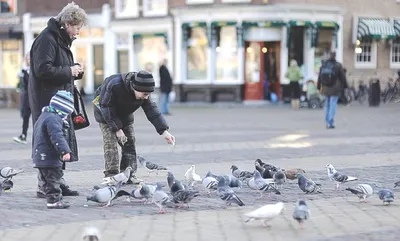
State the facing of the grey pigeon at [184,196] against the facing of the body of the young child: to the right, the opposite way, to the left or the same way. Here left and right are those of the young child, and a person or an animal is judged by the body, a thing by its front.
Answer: the opposite way

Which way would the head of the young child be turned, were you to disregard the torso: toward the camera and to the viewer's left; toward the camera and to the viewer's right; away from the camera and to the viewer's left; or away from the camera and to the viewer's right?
away from the camera and to the viewer's right

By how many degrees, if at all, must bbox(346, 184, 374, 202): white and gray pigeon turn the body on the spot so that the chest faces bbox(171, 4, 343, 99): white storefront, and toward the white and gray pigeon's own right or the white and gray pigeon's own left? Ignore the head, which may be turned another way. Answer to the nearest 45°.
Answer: approximately 90° to the white and gray pigeon's own left

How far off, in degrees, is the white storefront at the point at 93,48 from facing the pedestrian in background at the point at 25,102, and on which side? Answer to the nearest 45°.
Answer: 0° — it already faces them

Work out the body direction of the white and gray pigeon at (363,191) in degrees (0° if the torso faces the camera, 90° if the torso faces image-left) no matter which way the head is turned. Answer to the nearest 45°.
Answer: approximately 270°

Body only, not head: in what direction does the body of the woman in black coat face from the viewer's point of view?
to the viewer's right

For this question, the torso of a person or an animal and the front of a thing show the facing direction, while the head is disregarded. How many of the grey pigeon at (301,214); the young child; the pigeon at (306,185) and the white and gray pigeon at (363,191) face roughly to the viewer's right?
2
